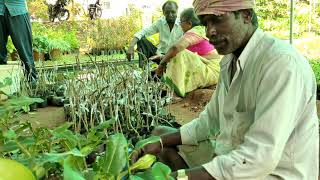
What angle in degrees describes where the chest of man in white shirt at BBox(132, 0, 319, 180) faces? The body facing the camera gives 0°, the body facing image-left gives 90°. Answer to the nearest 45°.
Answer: approximately 45°

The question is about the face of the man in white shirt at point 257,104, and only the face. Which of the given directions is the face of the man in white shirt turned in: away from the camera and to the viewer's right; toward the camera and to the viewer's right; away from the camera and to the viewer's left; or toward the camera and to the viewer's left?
toward the camera and to the viewer's left

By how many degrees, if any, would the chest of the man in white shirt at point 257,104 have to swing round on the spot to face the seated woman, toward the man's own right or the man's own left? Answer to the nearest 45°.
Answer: approximately 135° to the man's own right

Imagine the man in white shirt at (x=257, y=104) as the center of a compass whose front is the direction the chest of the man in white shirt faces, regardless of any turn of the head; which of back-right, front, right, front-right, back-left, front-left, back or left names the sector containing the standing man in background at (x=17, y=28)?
right

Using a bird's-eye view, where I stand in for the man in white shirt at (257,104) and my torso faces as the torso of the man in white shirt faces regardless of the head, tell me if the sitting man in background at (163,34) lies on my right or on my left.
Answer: on my right

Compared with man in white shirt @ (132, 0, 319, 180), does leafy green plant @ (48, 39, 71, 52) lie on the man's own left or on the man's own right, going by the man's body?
on the man's own right

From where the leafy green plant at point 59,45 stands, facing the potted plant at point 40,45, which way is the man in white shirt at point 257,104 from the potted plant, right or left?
left

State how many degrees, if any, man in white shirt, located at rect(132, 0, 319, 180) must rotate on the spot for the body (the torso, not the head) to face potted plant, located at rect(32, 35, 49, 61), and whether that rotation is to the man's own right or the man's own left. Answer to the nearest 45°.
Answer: approximately 90° to the man's own right
